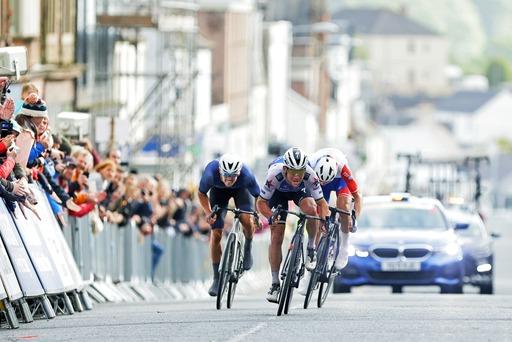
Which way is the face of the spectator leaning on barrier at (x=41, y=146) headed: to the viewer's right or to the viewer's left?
to the viewer's right

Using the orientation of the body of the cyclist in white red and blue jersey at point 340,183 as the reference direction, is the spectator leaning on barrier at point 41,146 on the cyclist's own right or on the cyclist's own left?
on the cyclist's own right

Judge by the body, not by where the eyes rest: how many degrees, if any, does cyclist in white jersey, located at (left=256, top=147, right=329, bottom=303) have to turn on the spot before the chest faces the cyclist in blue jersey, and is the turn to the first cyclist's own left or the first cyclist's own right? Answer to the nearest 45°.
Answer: approximately 135° to the first cyclist's own right

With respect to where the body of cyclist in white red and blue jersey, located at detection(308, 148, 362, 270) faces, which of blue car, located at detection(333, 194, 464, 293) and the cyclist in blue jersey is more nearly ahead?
the cyclist in blue jersey
